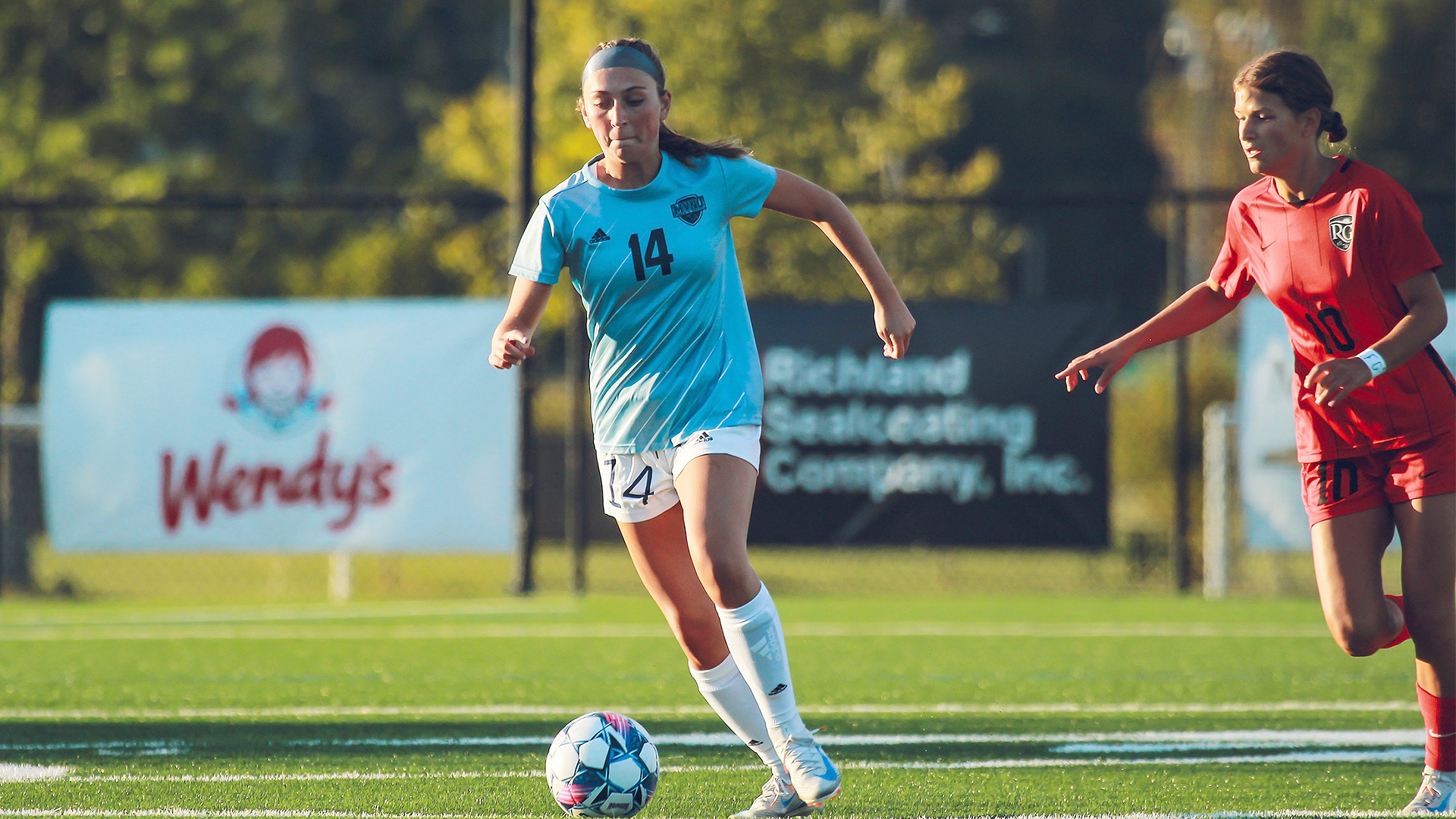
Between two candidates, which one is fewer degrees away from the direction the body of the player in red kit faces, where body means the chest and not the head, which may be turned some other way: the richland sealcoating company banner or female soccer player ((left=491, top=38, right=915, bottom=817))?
the female soccer player

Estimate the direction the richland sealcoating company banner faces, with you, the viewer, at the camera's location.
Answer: facing the viewer

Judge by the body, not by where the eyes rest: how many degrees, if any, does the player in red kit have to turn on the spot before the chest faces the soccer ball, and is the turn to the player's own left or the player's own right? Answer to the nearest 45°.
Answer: approximately 45° to the player's own right

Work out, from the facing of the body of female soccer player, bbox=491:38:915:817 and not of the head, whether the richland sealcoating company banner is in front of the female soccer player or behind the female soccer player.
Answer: behind

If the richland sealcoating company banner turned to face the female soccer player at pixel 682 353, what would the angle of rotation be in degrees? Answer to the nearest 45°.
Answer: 0° — it already faces them

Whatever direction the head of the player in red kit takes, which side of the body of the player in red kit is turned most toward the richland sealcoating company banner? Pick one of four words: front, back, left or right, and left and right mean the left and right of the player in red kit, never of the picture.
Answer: right

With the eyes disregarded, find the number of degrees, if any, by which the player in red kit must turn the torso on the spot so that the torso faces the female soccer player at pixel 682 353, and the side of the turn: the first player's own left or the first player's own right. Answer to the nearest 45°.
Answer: approximately 45° to the first player's own right

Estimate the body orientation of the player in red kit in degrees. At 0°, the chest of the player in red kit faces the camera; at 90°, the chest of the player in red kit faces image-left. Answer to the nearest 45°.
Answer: approximately 45°

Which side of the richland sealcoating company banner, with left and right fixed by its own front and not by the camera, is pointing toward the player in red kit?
front

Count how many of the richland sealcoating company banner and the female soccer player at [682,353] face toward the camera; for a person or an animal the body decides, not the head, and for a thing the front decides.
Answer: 2
